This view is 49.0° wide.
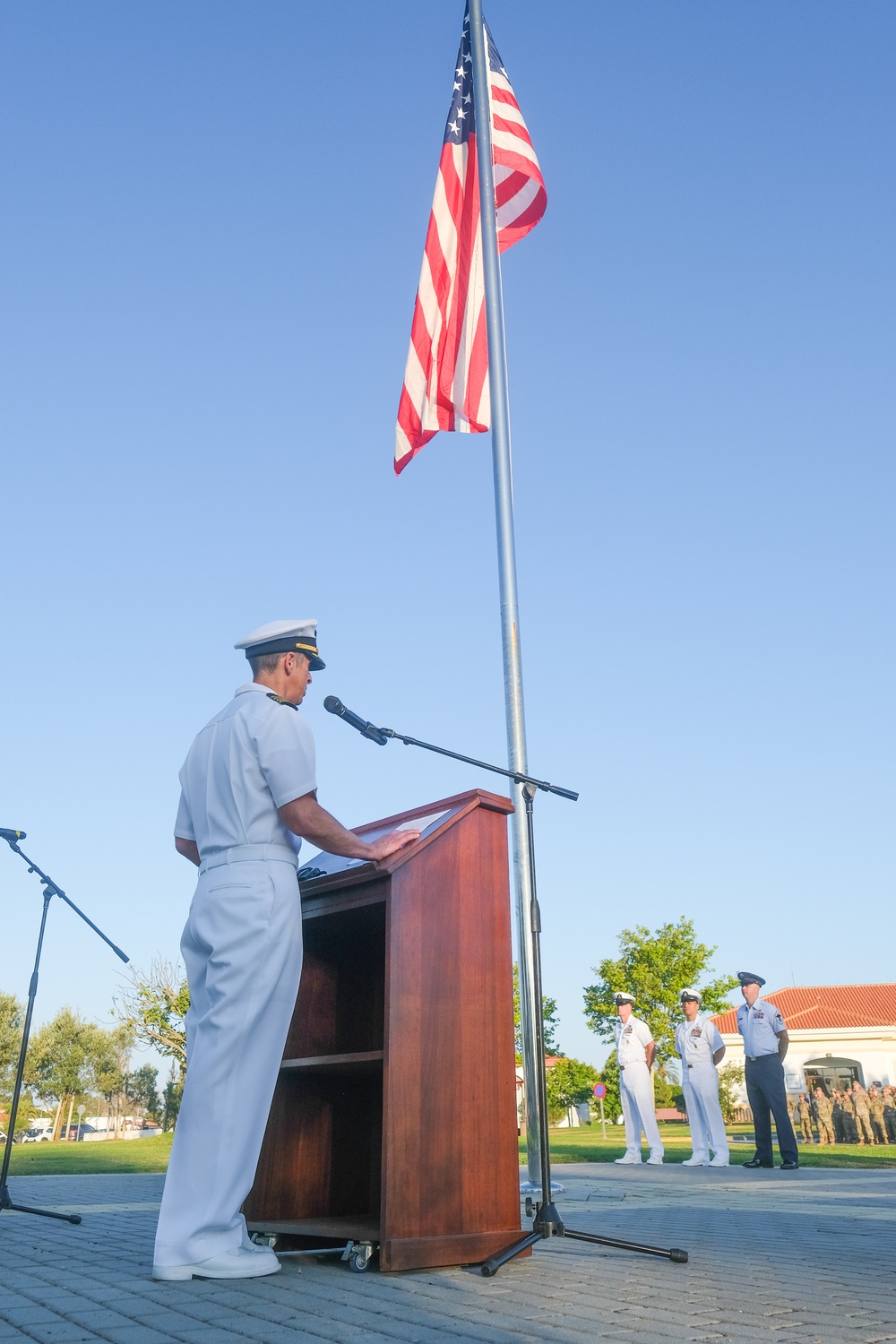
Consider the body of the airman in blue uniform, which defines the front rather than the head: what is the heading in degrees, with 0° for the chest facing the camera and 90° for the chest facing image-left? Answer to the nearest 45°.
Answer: approximately 45°

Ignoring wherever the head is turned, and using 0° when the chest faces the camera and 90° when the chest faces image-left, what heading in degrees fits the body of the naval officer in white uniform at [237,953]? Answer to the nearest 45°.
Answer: approximately 225°

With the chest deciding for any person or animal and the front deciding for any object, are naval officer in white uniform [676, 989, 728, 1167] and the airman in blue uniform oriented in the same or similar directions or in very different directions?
same or similar directions

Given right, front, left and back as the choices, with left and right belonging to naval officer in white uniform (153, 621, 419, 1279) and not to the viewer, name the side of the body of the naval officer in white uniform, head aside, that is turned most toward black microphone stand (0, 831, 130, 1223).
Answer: left

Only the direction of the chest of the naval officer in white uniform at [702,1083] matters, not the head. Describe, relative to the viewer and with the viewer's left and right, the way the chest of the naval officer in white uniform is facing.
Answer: facing the viewer and to the left of the viewer

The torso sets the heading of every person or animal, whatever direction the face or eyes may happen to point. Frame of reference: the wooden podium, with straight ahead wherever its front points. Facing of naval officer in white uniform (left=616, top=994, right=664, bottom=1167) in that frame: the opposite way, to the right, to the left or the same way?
the opposite way

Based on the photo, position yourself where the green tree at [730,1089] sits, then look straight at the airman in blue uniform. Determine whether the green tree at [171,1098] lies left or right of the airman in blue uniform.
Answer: right

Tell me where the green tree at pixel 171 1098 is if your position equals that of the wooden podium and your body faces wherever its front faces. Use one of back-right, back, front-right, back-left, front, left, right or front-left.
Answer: front-left

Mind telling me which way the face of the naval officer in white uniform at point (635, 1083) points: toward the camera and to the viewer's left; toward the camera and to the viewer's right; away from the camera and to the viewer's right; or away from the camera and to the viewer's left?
toward the camera and to the viewer's left

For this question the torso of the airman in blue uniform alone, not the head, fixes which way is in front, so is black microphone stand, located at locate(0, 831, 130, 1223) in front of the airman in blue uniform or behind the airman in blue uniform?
in front

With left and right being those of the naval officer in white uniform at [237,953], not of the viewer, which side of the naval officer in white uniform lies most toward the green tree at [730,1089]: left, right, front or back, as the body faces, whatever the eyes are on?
front

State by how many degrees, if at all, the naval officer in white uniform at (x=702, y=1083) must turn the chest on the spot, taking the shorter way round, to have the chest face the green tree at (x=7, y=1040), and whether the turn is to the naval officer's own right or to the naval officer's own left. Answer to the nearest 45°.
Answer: approximately 90° to the naval officer's own right
